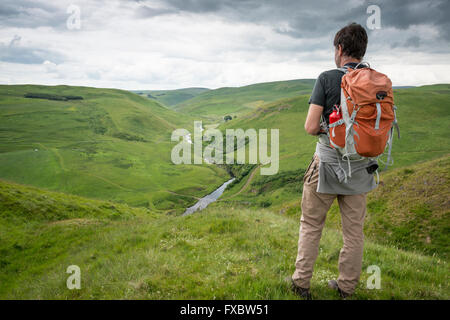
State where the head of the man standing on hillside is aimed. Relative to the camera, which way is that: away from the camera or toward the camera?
away from the camera

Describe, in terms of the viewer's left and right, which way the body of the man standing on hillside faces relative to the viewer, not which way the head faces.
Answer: facing away from the viewer and to the left of the viewer
